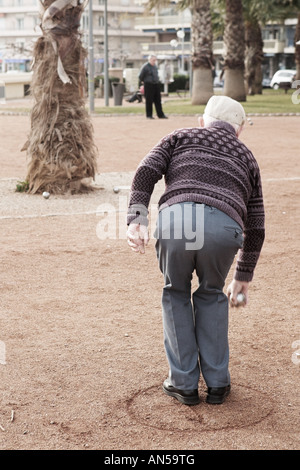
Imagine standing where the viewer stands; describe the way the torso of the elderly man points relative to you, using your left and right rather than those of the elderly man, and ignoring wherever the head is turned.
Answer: facing away from the viewer

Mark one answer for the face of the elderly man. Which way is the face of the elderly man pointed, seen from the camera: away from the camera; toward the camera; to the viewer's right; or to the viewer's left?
away from the camera

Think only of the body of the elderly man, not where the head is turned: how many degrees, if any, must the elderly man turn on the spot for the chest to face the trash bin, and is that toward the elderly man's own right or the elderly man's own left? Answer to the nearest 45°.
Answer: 0° — they already face it
